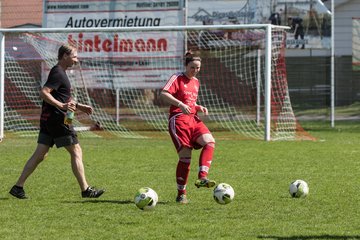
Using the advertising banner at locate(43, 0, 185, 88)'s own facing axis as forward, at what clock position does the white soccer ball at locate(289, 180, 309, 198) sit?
The white soccer ball is roughly at 12 o'clock from the advertising banner.

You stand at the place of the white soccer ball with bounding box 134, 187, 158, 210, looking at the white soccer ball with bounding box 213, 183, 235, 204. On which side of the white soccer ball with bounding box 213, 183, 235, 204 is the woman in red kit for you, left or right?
left

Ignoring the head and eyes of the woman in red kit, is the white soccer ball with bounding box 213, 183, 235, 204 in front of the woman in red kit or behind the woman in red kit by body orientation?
in front

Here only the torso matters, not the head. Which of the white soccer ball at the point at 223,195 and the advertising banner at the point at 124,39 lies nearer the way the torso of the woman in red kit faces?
the white soccer ball

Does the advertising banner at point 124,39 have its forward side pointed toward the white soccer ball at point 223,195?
yes

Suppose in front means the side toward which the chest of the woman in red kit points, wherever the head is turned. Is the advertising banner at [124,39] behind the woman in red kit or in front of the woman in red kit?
behind

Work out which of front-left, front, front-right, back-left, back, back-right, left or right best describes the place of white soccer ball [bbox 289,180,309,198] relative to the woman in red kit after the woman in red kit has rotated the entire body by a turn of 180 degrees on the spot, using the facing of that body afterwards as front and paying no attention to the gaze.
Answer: back-right

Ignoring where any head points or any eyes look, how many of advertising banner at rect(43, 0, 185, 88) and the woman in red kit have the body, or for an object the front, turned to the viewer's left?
0

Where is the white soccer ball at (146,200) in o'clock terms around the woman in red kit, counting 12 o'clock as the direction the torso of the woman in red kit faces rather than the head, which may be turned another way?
The white soccer ball is roughly at 2 o'clock from the woman in red kit.

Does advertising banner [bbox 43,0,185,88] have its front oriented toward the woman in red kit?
yes

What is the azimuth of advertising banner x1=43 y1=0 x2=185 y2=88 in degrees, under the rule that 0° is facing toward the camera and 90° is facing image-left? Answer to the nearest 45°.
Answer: approximately 0°

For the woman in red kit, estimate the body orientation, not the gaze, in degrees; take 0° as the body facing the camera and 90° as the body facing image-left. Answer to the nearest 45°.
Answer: approximately 315°
